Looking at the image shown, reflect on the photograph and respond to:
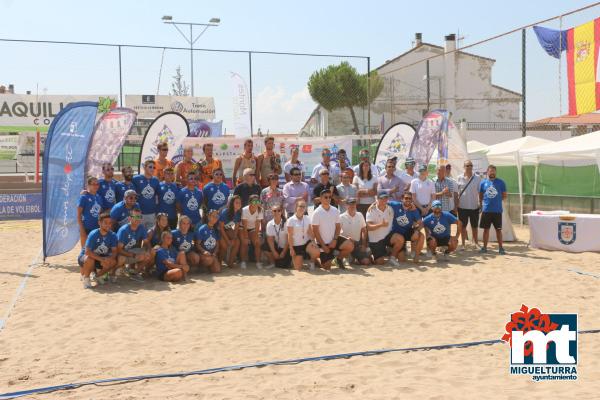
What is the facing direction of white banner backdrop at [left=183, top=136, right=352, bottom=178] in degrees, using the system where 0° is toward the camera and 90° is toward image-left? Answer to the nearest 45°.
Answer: approximately 0°

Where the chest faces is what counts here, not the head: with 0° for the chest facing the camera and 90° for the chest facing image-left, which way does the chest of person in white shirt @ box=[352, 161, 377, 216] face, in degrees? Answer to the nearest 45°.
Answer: approximately 0°

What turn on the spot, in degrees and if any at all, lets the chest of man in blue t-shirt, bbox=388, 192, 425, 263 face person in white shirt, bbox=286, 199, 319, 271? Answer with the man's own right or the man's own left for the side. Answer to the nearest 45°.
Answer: approximately 45° to the man's own right

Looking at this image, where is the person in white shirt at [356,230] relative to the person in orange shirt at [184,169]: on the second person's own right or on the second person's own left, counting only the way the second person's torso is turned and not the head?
on the second person's own left

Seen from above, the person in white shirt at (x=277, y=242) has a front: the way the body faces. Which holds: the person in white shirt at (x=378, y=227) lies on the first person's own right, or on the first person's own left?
on the first person's own left
